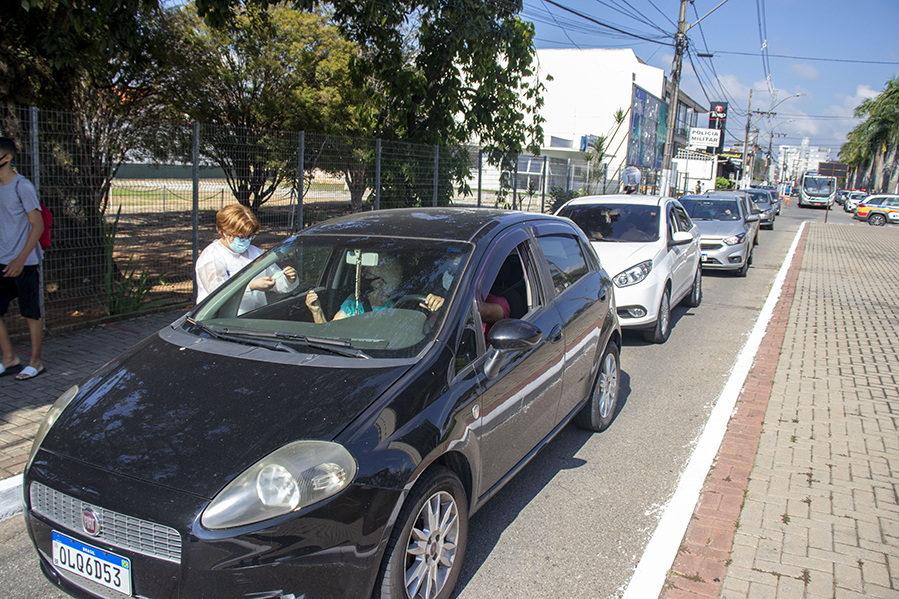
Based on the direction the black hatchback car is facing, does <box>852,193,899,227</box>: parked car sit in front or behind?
behind

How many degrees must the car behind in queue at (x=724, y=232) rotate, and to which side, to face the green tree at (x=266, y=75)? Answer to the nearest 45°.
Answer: approximately 90° to its right

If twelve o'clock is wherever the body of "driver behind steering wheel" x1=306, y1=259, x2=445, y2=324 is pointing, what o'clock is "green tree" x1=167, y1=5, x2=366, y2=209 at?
The green tree is roughly at 4 o'clock from the driver behind steering wheel.

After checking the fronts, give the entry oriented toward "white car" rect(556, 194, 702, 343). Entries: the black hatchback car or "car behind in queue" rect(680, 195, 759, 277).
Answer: the car behind in queue

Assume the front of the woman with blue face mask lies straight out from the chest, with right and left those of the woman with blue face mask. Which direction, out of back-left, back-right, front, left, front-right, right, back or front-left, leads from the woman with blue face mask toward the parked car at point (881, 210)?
left

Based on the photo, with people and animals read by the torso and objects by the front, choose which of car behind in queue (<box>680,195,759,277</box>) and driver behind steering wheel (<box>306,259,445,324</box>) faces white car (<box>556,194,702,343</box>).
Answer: the car behind in queue

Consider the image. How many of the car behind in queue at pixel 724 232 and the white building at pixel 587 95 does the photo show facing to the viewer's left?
0

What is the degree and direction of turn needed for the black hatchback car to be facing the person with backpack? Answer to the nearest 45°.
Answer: approximately 90° to its right

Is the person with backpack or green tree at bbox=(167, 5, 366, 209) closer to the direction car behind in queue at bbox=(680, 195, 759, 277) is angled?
the person with backpack

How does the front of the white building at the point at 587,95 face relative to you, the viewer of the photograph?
facing the viewer and to the right of the viewer

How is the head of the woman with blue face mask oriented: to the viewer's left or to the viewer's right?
to the viewer's right

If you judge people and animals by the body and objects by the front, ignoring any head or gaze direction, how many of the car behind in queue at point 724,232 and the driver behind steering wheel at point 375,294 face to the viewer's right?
0

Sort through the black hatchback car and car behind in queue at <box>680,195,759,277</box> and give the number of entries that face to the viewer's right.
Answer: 0
